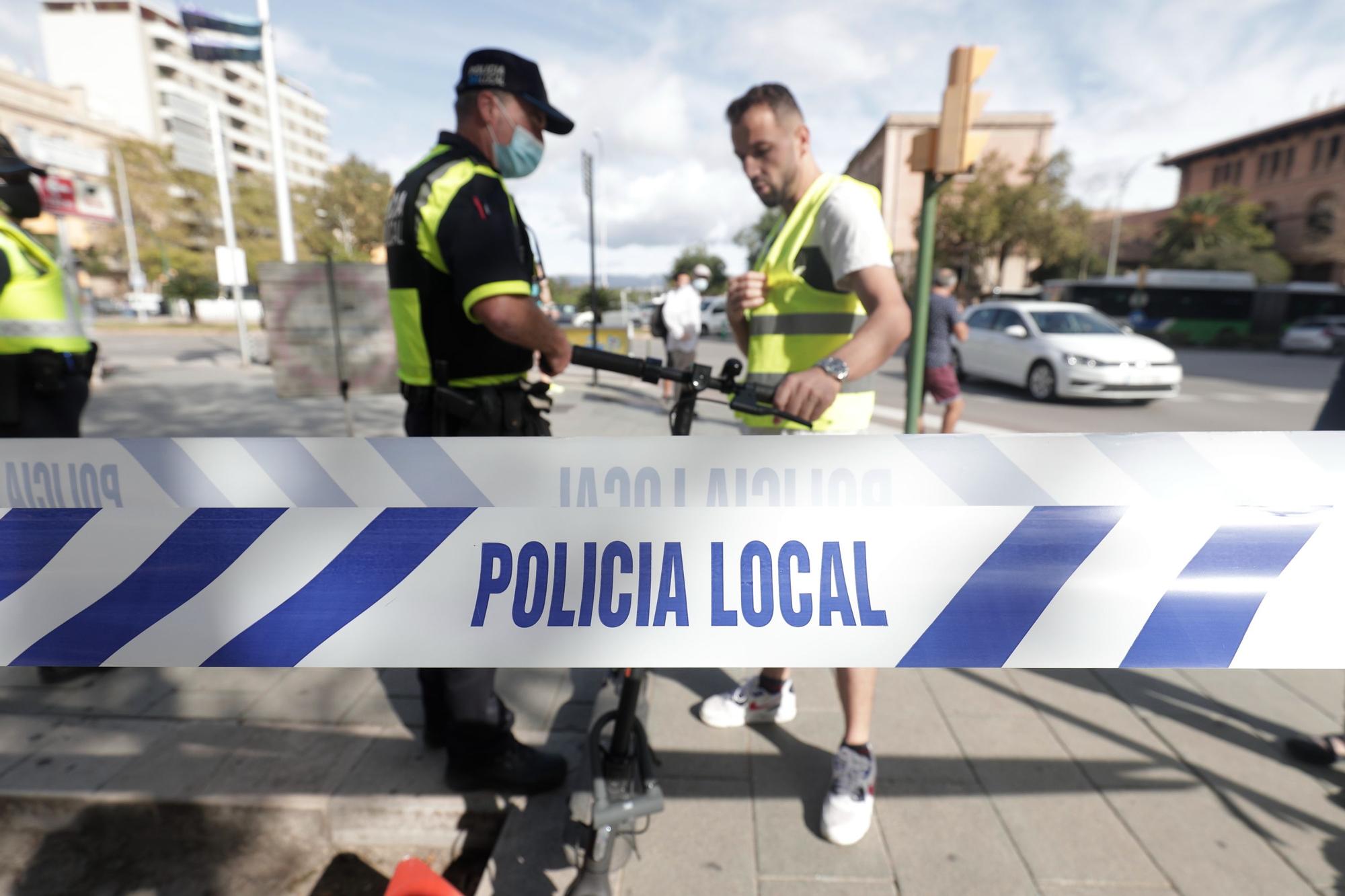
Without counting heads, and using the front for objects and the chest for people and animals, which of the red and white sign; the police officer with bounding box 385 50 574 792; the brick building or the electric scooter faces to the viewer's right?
the police officer

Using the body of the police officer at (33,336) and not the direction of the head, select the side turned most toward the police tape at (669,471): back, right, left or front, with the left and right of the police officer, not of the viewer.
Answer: right

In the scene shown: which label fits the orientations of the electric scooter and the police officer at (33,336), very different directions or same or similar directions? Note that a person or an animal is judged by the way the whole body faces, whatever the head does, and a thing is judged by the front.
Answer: very different directions

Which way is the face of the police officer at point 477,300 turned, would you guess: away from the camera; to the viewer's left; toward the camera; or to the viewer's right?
to the viewer's right

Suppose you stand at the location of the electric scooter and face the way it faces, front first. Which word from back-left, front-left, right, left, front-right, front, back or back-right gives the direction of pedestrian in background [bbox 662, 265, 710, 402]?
back-right

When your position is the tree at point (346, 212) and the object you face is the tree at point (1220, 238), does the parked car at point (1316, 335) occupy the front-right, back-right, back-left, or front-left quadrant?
front-right

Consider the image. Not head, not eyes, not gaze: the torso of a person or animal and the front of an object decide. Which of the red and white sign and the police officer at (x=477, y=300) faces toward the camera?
the red and white sign

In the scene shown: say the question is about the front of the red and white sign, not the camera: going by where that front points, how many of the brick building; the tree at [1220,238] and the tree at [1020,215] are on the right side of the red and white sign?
0

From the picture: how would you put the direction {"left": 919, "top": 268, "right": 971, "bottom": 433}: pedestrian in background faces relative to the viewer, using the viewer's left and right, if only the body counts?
facing away from the viewer and to the right of the viewer

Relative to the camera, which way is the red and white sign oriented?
toward the camera

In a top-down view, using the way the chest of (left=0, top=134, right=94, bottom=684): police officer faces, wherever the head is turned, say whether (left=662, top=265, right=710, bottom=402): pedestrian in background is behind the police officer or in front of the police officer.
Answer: in front

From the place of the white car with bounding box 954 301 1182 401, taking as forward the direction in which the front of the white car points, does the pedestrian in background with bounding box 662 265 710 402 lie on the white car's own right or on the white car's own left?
on the white car's own right

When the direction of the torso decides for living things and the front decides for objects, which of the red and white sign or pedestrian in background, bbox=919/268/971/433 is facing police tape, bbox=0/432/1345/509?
the red and white sign

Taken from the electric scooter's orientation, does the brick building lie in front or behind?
behind

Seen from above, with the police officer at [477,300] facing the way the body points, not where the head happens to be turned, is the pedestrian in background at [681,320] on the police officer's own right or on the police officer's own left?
on the police officer's own left

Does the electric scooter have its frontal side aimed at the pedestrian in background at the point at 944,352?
no

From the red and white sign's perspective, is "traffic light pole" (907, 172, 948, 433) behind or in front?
in front
